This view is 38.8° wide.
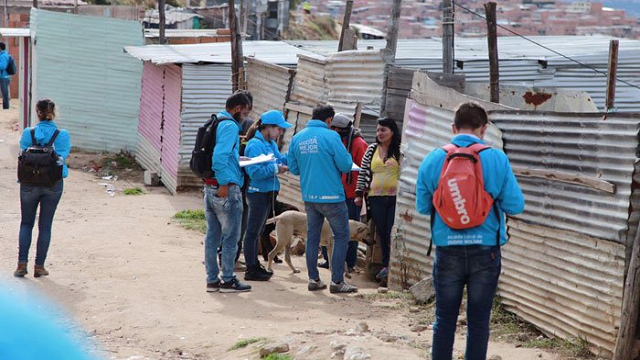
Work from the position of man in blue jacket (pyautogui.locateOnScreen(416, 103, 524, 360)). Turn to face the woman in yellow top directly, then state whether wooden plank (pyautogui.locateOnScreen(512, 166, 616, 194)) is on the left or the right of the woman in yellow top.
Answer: right

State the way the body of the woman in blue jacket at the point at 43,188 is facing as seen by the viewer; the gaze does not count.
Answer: away from the camera

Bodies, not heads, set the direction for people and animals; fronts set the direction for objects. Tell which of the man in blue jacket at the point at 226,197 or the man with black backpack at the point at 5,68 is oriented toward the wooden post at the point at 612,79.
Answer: the man in blue jacket

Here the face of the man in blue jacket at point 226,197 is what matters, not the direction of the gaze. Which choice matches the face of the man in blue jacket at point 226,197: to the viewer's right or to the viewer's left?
to the viewer's right

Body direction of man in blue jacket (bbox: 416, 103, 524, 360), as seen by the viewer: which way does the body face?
away from the camera

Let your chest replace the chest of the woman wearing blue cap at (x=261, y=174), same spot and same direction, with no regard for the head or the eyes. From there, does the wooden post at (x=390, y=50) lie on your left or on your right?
on your left

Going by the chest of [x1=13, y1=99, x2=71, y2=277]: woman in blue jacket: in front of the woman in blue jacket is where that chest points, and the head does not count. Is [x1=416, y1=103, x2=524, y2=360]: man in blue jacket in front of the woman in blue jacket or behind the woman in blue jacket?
behind

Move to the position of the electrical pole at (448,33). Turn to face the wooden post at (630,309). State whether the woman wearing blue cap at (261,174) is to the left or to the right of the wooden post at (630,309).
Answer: right

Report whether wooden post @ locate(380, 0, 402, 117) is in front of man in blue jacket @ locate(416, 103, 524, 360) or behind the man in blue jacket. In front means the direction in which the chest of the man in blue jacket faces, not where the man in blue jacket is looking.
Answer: in front

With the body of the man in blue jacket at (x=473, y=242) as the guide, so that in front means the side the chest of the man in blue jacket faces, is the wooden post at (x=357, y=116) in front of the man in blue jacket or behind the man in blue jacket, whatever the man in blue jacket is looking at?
in front

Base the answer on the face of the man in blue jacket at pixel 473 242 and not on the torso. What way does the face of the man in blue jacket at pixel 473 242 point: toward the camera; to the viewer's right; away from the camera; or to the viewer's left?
away from the camera

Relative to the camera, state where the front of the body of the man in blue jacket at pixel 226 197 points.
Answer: to the viewer's right

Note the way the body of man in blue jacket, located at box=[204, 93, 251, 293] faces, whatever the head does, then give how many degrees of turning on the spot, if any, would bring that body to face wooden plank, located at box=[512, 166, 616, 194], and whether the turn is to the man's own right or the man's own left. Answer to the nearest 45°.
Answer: approximately 45° to the man's own right

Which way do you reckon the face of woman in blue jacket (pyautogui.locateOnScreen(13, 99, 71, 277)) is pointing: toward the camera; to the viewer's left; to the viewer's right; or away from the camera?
away from the camera

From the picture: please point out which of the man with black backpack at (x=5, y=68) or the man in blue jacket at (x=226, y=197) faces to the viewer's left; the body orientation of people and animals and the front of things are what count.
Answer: the man with black backpack

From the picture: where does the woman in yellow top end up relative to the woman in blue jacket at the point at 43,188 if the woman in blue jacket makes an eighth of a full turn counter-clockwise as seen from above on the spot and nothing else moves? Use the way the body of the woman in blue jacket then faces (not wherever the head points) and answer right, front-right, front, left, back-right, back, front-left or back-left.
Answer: back-right

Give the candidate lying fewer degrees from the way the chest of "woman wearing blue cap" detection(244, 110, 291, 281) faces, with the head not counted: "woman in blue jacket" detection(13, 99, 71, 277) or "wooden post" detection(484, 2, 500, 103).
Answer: the wooden post
